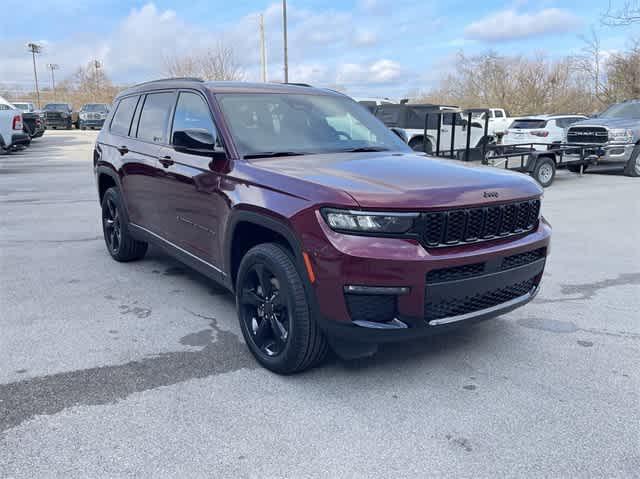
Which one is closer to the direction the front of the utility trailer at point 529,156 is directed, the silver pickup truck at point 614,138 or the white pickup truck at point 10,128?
the silver pickup truck

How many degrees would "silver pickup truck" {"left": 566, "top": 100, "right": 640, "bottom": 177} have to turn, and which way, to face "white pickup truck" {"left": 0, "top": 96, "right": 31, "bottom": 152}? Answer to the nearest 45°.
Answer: approximately 45° to its right

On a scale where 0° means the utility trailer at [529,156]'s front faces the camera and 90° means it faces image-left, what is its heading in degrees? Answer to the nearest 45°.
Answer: approximately 225°

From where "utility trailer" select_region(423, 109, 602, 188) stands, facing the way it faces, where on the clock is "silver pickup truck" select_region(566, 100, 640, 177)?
The silver pickup truck is roughly at 12 o'clock from the utility trailer.

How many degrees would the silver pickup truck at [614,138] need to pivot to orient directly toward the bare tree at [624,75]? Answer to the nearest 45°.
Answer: approximately 135° to its right

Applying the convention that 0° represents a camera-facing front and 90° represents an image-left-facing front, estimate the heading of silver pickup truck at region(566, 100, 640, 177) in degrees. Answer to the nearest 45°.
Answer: approximately 45°

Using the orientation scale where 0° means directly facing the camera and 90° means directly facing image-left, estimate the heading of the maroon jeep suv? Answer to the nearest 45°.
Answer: approximately 315°

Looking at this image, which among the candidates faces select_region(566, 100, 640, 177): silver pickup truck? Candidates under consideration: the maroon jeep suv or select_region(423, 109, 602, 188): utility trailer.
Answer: the utility trailer

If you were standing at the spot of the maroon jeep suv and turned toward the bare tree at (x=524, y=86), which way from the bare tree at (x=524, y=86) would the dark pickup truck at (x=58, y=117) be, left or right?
left

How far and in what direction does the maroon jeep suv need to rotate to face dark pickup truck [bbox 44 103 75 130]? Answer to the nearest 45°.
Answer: approximately 180°
